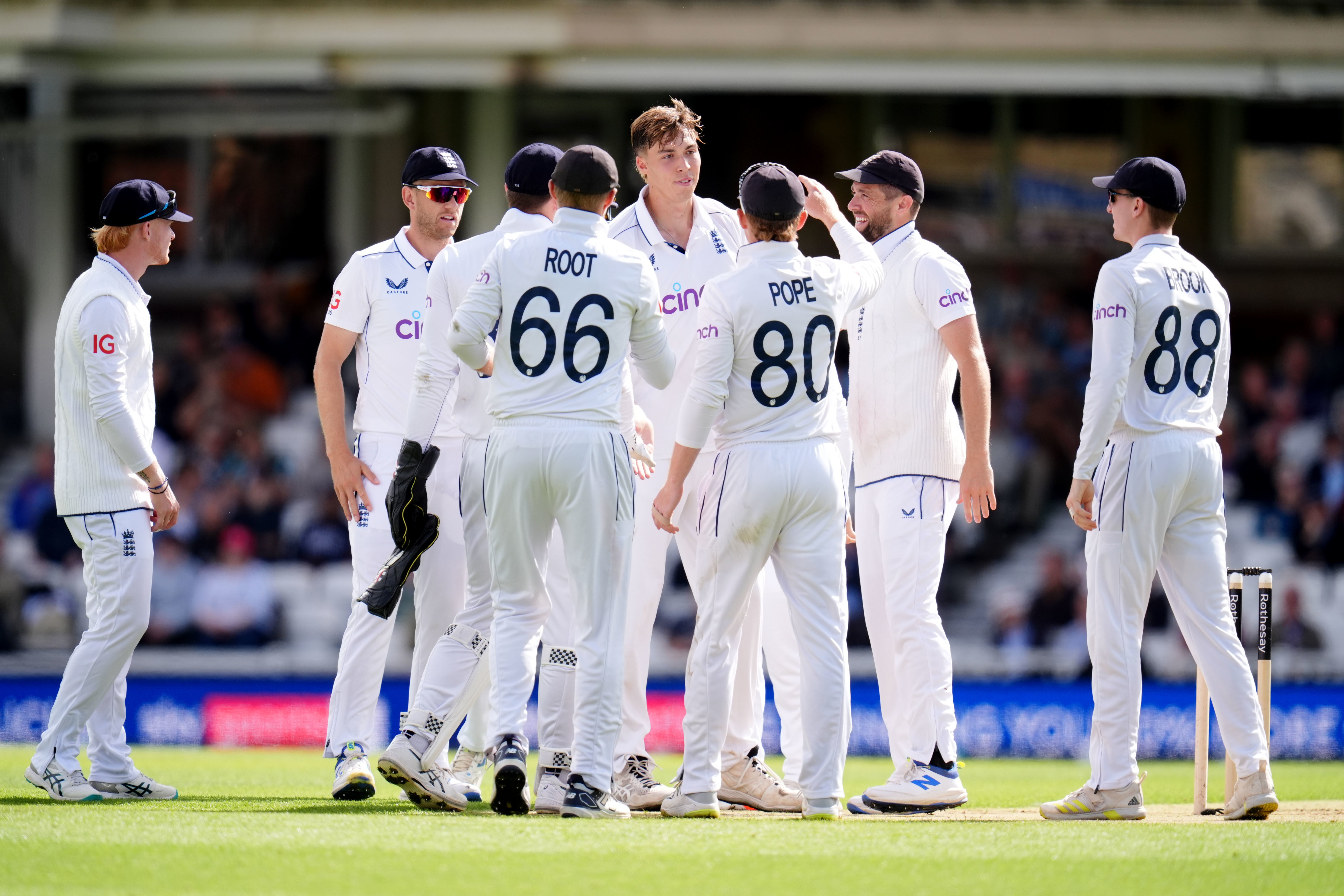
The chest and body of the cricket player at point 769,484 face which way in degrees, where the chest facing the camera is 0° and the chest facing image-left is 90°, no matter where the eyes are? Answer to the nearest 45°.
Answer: approximately 180°

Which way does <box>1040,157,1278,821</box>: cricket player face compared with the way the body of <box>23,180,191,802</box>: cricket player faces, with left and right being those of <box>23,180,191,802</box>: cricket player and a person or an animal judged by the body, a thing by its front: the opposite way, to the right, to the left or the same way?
to the left

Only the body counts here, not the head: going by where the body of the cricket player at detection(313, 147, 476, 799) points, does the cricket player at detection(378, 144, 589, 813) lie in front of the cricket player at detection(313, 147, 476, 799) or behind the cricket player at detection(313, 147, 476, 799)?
in front

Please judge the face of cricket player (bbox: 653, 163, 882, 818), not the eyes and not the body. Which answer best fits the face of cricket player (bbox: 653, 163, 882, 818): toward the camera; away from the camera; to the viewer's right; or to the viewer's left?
away from the camera

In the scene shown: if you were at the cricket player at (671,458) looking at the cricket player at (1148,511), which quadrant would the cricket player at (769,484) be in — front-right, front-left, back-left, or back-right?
front-right

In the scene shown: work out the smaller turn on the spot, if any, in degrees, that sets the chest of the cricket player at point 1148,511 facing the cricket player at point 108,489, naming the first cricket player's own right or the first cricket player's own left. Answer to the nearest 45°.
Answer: approximately 45° to the first cricket player's own left

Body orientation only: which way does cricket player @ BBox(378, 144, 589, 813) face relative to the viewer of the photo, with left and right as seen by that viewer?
facing away from the viewer and to the right of the viewer

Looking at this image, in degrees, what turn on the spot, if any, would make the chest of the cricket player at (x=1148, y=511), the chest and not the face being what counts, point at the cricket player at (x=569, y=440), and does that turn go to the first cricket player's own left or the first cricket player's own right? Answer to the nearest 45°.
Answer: approximately 90° to the first cricket player's own left

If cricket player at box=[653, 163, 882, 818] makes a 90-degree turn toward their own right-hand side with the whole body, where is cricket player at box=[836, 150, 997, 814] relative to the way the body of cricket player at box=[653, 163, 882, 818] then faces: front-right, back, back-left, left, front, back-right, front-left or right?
front-left

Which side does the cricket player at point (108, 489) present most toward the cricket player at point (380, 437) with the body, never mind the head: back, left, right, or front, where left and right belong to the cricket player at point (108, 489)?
front

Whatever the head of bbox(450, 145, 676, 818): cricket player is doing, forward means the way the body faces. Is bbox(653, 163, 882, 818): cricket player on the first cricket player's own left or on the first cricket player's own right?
on the first cricket player's own right

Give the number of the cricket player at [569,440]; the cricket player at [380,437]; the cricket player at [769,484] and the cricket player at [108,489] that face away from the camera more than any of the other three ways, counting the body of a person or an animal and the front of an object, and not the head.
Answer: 2

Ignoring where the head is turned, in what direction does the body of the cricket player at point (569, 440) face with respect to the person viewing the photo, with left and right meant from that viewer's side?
facing away from the viewer

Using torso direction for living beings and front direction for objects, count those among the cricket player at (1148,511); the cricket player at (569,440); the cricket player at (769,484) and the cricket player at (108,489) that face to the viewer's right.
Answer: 1

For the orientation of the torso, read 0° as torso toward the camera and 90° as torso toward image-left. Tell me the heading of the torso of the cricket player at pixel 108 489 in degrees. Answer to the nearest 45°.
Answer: approximately 270°

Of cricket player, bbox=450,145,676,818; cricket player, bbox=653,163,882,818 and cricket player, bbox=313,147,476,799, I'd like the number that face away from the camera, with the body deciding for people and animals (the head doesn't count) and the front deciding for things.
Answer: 2

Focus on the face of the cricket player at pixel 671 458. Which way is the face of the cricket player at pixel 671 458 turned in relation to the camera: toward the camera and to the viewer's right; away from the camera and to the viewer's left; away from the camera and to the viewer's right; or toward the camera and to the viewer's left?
toward the camera and to the viewer's right

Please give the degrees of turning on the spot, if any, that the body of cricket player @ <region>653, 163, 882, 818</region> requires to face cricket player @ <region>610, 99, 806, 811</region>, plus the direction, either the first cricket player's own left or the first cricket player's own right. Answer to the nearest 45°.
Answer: approximately 45° to the first cricket player's own left
